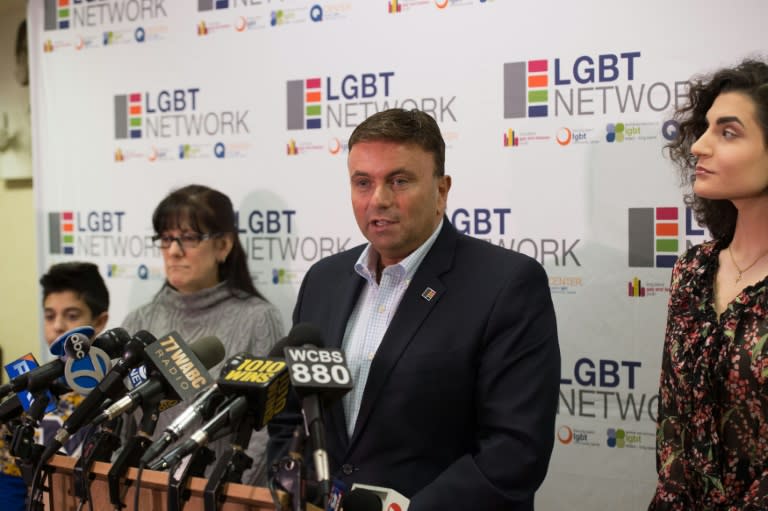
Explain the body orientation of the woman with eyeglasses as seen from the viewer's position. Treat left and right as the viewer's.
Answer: facing the viewer and to the left of the viewer

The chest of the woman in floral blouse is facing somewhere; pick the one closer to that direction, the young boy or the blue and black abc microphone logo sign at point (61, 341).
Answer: the blue and black abc microphone logo sign

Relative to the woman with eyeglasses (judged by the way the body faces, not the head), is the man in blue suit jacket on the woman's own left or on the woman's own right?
on the woman's own left

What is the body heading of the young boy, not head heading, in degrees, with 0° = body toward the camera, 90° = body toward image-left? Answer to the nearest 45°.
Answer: approximately 45°

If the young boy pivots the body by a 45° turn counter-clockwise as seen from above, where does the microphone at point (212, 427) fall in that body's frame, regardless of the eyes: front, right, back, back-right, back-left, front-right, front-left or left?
front

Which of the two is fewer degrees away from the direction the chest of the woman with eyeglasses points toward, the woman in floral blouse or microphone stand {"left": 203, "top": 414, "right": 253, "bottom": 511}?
the microphone stand

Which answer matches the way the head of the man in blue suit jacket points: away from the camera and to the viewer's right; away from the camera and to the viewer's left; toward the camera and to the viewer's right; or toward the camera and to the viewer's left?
toward the camera and to the viewer's left

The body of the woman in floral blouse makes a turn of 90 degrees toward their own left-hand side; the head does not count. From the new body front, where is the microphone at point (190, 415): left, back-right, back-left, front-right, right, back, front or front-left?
right

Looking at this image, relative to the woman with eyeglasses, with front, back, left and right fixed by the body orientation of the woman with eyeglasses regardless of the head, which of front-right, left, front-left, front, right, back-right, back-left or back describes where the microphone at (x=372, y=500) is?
front-left

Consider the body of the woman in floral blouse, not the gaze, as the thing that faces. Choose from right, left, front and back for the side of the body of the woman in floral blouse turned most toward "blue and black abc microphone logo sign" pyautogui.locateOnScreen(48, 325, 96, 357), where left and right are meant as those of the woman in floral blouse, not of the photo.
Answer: front

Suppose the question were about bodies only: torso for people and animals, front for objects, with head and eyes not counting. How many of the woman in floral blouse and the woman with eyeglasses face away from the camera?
0

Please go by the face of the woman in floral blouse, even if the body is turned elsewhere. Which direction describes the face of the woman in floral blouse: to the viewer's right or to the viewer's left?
to the viewer's left
